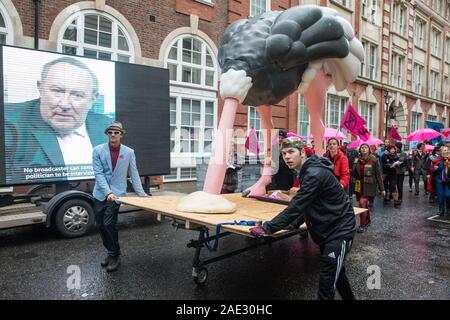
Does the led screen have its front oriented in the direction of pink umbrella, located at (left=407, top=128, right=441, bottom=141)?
no

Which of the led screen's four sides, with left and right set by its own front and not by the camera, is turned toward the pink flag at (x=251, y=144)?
left

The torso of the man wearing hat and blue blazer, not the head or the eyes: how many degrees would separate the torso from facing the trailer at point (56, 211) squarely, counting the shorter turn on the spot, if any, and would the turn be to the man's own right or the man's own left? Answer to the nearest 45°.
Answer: approximately 135° to the man's own right

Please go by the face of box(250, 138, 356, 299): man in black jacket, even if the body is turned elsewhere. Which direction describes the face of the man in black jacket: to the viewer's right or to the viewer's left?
to the viewer's left

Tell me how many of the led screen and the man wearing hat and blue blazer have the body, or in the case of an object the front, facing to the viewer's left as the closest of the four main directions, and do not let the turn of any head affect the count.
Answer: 0

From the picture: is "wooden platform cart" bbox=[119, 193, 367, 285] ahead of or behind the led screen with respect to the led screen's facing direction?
ahead

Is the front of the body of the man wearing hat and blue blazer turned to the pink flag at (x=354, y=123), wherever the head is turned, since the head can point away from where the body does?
no

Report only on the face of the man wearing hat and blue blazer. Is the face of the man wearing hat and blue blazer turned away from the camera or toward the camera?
toward the camera

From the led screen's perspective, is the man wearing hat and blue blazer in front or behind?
in front

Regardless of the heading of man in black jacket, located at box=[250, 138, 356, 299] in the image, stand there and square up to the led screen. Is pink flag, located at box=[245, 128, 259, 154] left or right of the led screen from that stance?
right

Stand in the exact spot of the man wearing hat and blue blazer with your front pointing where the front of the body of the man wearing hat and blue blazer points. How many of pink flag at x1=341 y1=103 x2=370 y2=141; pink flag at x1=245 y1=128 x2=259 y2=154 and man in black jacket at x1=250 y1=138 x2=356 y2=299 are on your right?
0

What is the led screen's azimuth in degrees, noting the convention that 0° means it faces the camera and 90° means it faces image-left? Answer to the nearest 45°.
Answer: approximately 315°

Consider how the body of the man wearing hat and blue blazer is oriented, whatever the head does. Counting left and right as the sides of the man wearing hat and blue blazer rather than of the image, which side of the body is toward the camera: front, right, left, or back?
front

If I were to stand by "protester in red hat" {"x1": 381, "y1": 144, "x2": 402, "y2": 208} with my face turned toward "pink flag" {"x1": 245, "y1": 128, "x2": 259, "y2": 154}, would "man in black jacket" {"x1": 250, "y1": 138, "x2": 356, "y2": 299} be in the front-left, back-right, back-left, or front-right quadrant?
front-left
